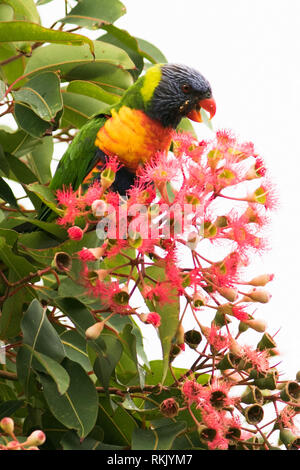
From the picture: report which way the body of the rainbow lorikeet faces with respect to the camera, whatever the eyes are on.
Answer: to the viewer's right
